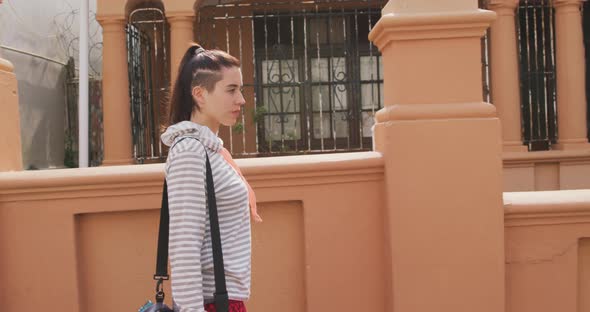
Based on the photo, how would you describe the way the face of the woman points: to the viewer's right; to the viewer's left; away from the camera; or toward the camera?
to the viewer's right

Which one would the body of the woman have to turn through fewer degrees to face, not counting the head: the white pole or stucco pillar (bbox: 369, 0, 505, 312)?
the stucco pillar

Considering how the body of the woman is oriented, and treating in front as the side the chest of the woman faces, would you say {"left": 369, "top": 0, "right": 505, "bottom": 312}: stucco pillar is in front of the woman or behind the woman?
in front

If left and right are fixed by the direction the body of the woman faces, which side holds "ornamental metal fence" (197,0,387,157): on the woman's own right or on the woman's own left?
on the woman's own left

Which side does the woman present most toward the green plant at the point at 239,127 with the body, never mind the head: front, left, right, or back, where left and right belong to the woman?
left

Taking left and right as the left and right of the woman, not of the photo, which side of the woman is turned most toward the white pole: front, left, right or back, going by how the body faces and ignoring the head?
left

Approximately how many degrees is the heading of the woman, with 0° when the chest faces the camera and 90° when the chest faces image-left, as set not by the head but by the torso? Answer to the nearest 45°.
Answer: approximately 270°
